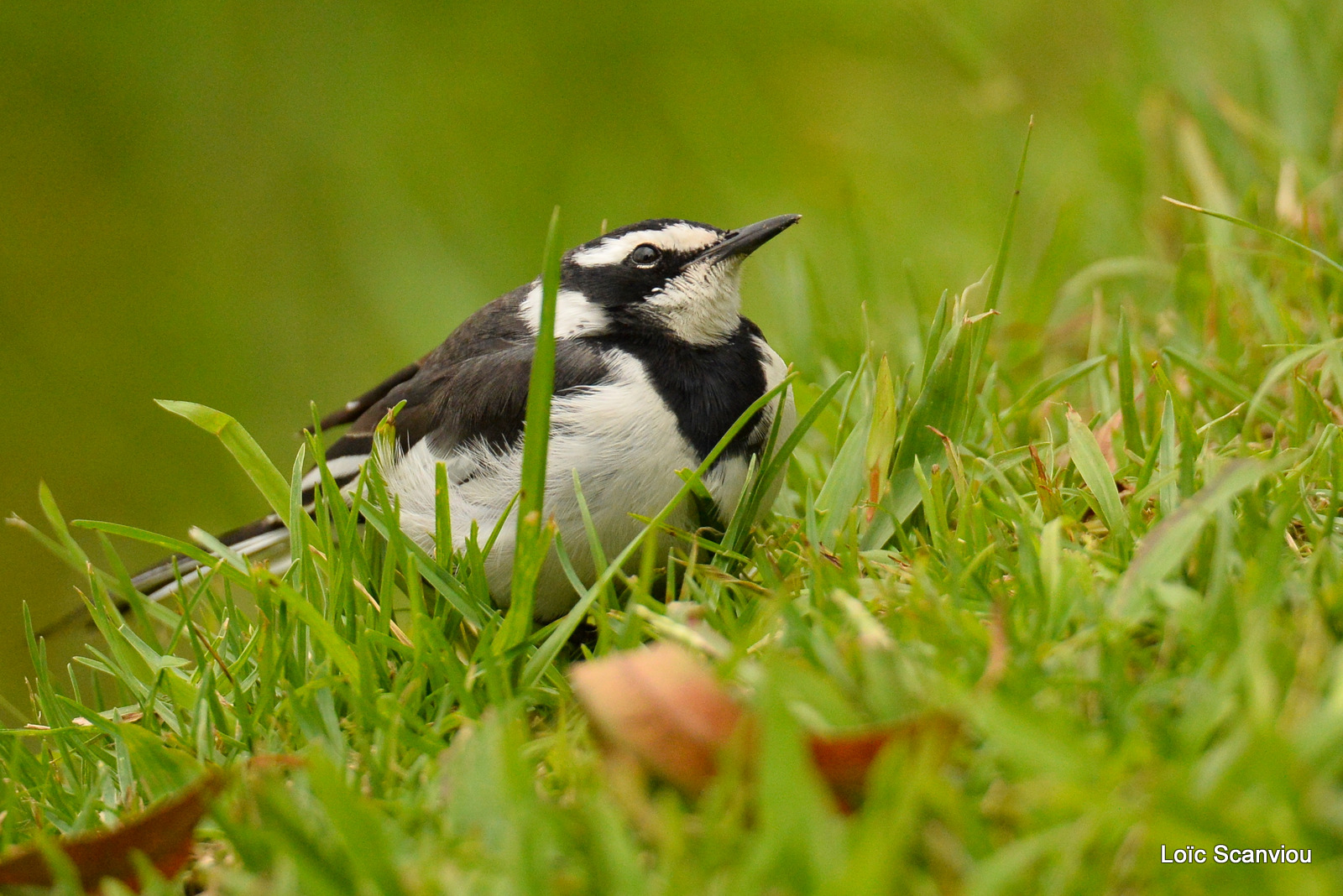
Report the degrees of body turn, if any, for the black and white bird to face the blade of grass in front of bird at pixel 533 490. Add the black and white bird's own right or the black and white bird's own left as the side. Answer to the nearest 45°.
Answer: approximately 45° to the black and white bird's own right

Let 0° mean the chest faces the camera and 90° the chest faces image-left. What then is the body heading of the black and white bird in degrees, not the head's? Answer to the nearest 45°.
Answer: approximately 315°

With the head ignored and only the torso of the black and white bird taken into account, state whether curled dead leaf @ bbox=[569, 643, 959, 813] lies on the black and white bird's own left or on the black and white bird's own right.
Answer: on the black and white bird's own right
